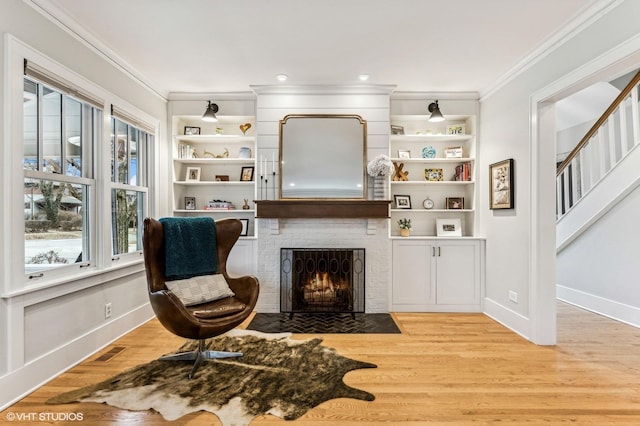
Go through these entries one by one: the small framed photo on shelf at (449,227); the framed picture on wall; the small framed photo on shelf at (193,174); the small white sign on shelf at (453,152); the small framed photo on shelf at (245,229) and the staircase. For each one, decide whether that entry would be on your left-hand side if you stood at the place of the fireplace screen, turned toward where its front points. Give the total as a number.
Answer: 4

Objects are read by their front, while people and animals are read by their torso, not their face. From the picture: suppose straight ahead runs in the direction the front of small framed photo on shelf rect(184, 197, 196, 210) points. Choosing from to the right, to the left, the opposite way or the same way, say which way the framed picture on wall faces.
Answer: to the right

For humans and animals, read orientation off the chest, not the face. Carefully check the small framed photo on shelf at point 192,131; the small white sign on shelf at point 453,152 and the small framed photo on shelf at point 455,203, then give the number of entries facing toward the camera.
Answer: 3

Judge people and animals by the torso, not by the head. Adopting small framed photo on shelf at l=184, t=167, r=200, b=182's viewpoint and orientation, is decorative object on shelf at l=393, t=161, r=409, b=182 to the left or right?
on its left

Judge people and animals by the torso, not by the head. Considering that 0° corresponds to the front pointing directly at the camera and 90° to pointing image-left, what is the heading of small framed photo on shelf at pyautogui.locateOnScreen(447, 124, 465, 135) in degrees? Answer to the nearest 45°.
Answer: approximately 0°

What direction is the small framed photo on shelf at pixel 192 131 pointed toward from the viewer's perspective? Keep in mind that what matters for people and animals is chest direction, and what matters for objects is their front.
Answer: toward the camera

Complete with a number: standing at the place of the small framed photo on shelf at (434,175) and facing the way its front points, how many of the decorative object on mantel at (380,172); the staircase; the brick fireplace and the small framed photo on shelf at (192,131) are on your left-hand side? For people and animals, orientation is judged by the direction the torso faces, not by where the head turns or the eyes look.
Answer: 1

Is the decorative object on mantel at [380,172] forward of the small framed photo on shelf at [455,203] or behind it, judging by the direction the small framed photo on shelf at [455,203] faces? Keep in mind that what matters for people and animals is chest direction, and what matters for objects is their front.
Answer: forward

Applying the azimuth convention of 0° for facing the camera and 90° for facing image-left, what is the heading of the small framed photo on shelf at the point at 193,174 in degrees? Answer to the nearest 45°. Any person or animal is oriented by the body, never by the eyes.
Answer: approximately 0°

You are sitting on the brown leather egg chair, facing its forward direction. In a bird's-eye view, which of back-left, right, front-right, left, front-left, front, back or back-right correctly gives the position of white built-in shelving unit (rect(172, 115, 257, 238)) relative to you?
back-left

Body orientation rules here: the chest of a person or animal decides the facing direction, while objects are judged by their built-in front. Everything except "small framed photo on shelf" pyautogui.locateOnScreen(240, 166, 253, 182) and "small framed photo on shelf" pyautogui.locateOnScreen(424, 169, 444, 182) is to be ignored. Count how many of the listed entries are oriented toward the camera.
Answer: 2

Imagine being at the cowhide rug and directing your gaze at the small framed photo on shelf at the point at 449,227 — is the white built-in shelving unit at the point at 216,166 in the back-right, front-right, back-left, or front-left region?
front-left

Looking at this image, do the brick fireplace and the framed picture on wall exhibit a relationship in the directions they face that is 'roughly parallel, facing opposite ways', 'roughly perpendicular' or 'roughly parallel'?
roughly perpendicular

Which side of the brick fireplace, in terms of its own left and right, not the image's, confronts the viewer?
front

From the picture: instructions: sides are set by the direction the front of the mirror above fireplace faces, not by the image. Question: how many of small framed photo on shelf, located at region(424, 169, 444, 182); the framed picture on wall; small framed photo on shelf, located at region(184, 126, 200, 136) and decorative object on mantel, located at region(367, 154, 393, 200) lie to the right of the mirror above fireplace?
1

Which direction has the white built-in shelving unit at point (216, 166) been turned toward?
toward the camera

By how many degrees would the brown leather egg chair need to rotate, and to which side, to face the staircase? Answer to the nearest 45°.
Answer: approximately 45° to its left
